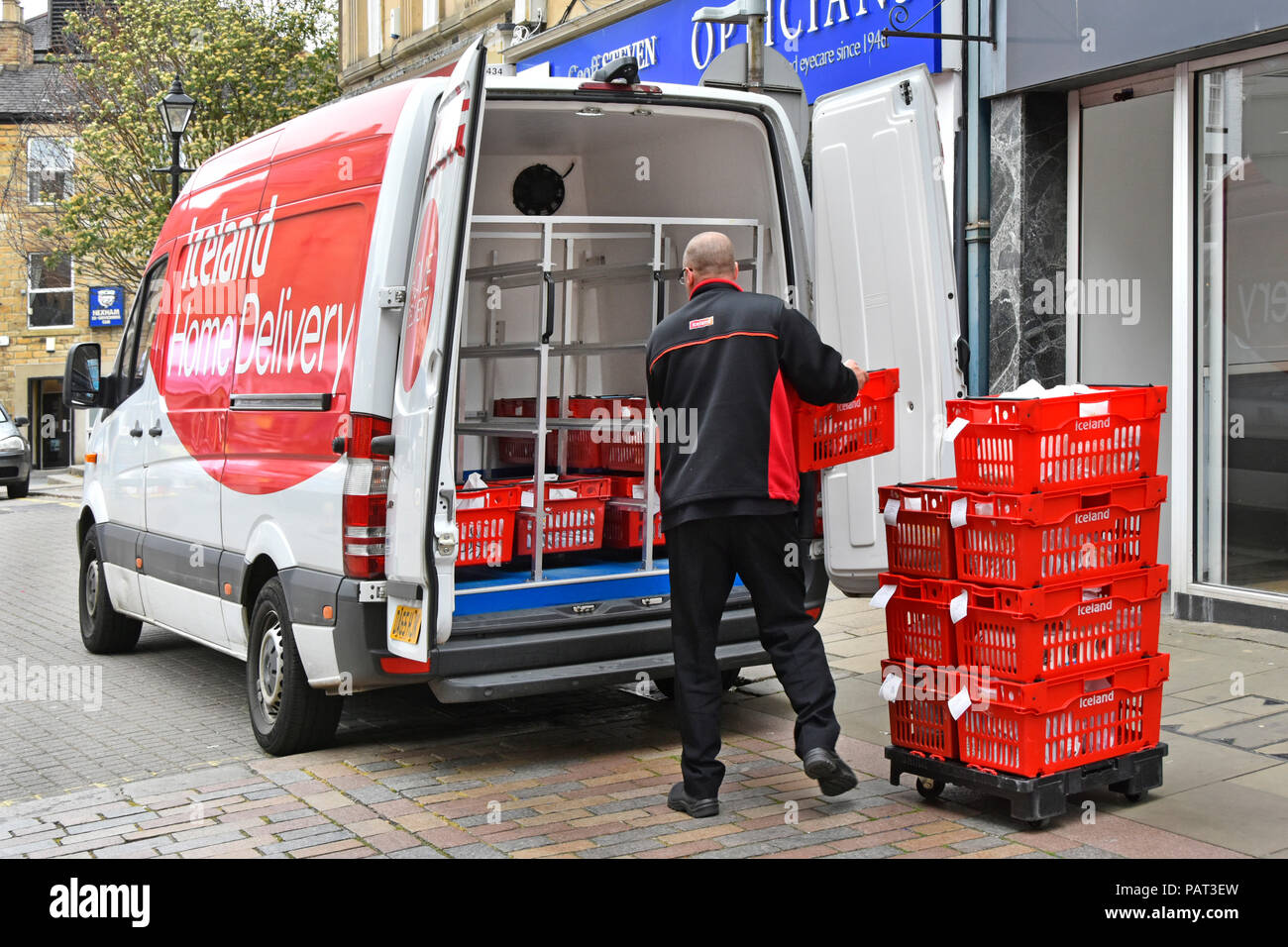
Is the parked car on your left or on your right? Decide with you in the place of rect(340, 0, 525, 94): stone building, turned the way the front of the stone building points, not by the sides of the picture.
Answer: on your right

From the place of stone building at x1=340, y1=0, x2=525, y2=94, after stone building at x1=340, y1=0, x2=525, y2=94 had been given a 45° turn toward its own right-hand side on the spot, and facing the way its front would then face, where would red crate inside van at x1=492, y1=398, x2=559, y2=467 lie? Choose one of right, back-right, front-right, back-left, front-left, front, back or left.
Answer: left

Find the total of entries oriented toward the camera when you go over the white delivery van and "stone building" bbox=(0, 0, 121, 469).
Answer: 1

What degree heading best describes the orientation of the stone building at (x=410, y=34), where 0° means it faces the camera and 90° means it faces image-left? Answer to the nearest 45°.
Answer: approximately 45°

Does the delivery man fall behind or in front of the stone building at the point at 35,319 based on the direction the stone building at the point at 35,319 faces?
in front

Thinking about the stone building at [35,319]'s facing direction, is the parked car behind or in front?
in front

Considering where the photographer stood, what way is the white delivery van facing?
facing away from the viewer and to the left of the viewer

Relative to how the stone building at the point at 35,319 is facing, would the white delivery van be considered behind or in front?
in front

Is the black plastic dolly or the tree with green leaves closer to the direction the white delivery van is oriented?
the tree with green leaves

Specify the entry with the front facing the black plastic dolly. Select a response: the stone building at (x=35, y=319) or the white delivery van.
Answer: the stone building

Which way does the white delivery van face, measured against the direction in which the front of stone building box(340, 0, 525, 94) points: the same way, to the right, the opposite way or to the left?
to the right

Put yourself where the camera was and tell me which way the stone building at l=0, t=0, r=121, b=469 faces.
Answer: facing the viewer

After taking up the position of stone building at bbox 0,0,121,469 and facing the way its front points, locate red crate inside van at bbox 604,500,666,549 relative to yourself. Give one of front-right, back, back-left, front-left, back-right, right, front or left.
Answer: front

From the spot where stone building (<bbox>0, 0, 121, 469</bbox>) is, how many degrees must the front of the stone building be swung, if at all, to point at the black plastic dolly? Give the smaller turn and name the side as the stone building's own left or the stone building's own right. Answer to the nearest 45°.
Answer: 0° — it already faces it

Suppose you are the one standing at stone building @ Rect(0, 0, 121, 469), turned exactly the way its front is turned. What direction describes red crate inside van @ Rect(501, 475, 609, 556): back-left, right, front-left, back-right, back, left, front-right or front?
front
